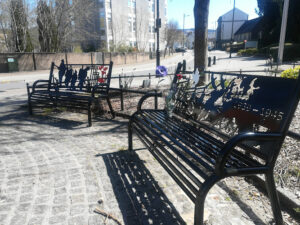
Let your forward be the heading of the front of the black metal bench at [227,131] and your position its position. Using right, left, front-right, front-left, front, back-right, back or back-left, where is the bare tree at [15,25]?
right

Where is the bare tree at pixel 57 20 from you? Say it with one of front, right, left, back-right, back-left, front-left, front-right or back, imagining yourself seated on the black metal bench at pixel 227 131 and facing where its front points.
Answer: right

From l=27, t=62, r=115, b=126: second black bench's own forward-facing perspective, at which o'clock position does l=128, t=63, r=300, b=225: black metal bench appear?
The black metal bench is roughly at 10 o'clock from the second black bench.

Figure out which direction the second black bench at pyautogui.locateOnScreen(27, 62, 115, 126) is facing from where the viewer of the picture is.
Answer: facing the viewer and to the left of the viewer

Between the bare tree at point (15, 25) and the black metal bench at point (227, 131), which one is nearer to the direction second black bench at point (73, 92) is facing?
the black metal bench

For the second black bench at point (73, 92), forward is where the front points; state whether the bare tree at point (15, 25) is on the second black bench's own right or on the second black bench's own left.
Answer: on the second black bench's own right

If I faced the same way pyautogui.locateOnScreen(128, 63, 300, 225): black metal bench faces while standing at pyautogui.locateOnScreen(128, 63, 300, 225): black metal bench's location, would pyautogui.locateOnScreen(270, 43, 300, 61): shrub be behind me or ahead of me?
behind

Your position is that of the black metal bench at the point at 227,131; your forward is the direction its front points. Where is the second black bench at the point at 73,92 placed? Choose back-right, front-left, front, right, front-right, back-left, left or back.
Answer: right

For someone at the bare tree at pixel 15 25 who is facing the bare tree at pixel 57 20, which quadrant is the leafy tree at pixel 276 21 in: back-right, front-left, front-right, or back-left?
front-right

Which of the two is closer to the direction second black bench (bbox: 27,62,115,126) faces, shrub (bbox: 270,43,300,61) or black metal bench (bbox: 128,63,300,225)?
the black metal bench

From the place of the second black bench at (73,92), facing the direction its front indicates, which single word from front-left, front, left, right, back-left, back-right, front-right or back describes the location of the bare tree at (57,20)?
back-right

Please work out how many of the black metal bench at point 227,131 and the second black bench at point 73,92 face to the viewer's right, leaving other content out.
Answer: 0

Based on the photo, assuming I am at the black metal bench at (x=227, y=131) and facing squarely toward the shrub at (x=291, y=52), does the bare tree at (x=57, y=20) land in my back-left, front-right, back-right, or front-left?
front-left

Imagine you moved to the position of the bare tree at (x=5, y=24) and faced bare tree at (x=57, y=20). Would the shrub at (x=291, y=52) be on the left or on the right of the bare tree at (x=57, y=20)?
right
